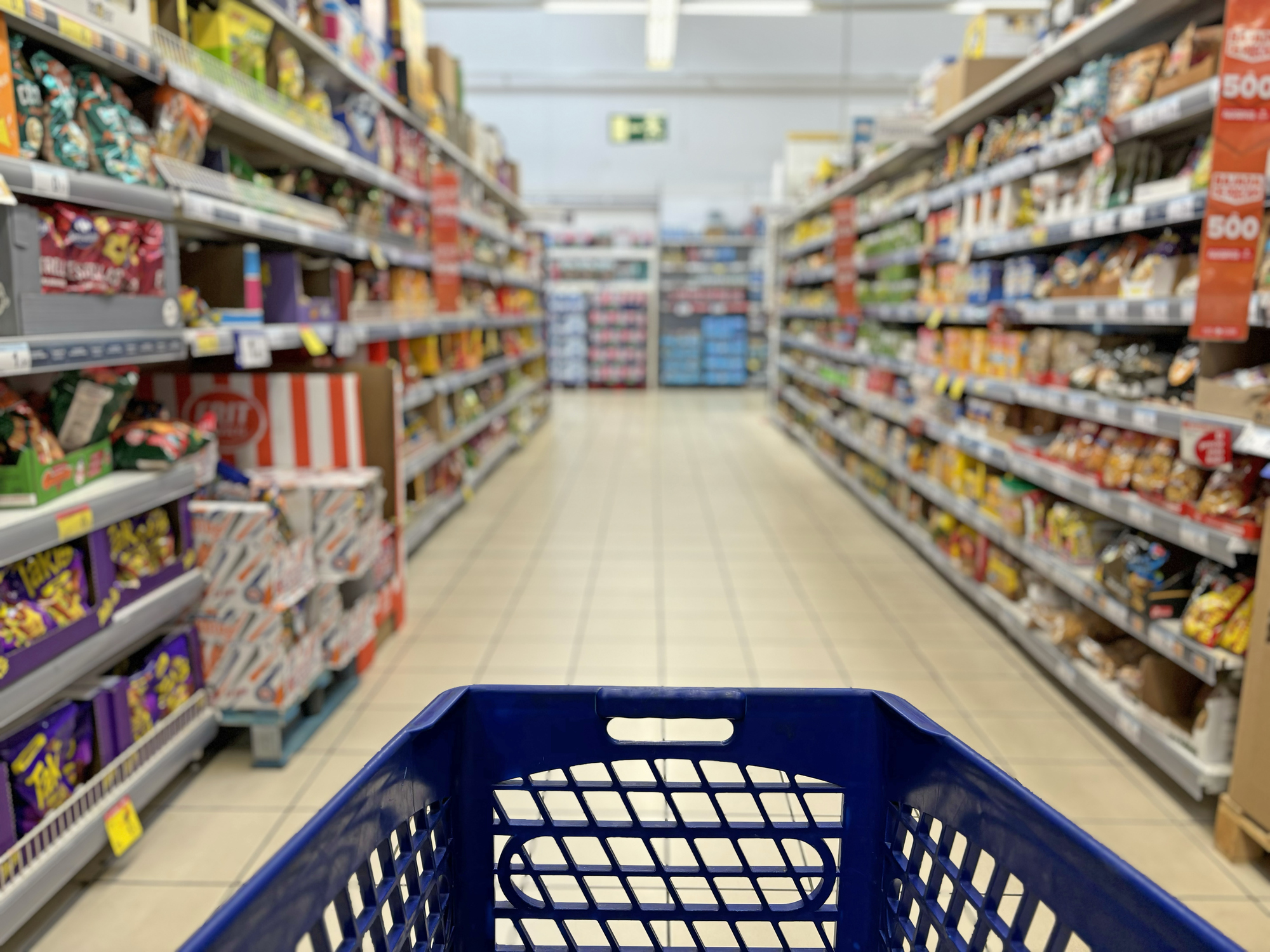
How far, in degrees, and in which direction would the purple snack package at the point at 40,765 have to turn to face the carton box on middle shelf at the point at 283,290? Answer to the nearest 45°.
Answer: approximately 90° to its left

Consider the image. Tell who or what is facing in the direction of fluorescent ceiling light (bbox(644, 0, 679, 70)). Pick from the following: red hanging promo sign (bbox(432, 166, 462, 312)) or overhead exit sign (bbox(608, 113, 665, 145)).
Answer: the overhead exit sign

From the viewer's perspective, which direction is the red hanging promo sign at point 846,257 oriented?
toward the camera

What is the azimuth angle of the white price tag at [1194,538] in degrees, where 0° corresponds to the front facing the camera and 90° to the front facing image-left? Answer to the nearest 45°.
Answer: approximately 45°

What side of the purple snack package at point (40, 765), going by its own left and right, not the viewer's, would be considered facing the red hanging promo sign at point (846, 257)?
left

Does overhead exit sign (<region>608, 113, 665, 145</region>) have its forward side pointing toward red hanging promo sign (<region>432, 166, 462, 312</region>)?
yes

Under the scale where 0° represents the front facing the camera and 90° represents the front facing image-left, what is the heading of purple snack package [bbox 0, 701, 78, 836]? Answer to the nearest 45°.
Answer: approximately 315°

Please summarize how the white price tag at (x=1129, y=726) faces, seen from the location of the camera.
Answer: facing the viewer and to the left of the viewer

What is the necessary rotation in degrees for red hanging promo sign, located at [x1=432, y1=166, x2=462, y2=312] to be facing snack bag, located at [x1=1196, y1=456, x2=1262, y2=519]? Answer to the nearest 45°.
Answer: approximately 45° to its left

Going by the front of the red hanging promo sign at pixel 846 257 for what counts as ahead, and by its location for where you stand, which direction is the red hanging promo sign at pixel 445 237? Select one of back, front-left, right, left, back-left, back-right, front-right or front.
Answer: front-right

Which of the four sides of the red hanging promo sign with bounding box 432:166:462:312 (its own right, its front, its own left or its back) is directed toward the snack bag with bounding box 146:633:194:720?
front

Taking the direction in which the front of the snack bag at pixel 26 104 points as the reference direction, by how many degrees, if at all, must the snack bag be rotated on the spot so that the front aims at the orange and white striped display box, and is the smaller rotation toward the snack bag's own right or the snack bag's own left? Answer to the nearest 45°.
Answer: approximately 90° to the snack bag's own left

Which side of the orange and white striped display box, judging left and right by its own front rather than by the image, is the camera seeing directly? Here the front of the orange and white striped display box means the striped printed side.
front

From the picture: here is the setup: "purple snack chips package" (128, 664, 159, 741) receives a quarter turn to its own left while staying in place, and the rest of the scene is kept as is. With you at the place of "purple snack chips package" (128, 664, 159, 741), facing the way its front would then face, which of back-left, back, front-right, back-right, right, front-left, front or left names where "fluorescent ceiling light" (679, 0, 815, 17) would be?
front

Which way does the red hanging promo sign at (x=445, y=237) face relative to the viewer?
toward the camera

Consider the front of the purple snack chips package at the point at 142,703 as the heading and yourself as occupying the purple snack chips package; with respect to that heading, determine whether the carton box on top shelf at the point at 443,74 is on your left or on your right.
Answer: on your left

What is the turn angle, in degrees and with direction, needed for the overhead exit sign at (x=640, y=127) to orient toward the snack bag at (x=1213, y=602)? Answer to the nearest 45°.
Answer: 0° — it already faces it

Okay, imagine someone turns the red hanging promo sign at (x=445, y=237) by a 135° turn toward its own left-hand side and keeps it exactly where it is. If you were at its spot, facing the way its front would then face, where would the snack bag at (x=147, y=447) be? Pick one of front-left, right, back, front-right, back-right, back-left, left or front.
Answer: back-right

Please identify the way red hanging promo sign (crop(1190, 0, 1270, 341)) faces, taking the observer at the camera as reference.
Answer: facing the viewer

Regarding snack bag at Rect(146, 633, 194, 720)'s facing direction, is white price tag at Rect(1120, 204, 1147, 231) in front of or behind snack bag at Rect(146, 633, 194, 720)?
in front

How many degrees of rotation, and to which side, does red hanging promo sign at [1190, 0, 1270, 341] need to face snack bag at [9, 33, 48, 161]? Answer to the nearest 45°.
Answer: approximately 45° to its right
